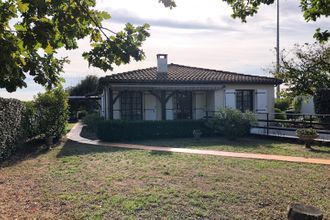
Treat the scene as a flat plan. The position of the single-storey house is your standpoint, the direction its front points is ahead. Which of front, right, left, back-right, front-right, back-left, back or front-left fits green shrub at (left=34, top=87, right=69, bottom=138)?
front-right

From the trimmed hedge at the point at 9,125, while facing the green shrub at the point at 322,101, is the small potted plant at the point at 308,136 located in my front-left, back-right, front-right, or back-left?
front-right

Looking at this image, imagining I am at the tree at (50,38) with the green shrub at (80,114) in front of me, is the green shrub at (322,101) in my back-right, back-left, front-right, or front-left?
front-right

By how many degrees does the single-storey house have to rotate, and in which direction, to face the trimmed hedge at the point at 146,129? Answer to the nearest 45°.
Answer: approximately 45° to its right

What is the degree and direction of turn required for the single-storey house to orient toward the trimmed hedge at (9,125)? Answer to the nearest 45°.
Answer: approximately 45° to its right

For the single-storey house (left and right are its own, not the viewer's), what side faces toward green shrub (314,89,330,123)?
left

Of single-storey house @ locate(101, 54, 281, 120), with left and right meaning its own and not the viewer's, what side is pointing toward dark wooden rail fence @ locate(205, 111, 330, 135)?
left

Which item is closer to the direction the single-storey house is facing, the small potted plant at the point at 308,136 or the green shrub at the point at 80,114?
the small potted plant

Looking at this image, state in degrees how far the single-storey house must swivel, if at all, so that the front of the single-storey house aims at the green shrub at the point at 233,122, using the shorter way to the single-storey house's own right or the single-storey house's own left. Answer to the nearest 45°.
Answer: approximately 45° to the single-storey house's own left

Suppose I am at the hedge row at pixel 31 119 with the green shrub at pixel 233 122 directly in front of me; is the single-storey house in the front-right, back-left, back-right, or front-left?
front-left

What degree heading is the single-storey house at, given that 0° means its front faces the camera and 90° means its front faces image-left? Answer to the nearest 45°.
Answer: approximately 0°

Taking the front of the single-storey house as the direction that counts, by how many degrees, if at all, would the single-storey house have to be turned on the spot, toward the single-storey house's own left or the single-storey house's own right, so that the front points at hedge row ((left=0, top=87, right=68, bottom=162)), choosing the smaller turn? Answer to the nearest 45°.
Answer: approximately 45° to the single-storey house's own right

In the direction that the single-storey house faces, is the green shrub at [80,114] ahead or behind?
behind

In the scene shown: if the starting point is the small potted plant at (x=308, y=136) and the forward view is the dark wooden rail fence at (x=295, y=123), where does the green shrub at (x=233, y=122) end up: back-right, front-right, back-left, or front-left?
front-left
